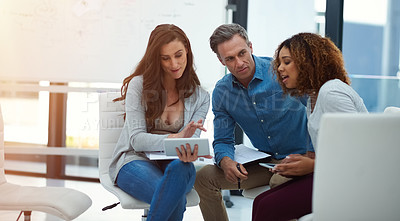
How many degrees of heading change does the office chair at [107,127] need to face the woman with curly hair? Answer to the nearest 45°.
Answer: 0° — it already faces them

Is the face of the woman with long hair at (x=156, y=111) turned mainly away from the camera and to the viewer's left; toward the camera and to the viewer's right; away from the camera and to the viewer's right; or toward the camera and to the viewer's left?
toward the camera and to the viewer's right

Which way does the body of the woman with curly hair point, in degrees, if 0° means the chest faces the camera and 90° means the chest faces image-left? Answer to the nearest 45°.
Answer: approximately 90°

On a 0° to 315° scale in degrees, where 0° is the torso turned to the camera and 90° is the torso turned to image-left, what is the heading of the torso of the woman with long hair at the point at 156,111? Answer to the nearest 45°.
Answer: approximately 315°

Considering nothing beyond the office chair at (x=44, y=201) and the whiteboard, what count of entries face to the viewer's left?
0

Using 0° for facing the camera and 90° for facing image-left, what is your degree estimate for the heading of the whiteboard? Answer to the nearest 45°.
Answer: approximately 0°

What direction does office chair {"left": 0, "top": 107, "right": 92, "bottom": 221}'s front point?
to the viewer's right

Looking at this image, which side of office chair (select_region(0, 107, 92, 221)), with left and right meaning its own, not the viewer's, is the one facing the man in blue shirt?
front

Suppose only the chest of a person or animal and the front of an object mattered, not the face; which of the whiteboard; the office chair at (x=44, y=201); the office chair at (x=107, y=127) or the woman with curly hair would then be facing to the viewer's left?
the woman with curly hair

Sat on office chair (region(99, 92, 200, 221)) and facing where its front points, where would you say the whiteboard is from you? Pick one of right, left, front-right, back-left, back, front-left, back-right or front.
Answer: back-left
